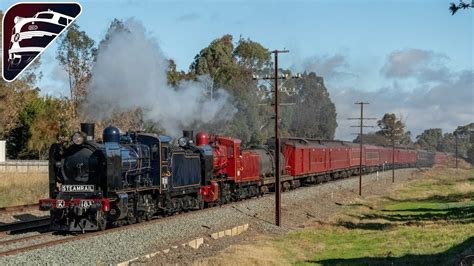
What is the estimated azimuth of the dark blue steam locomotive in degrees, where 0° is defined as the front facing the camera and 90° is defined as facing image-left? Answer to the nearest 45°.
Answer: approximately 45°
